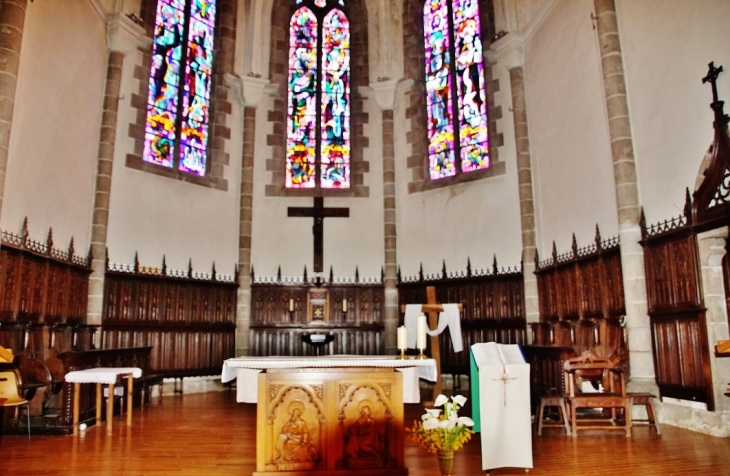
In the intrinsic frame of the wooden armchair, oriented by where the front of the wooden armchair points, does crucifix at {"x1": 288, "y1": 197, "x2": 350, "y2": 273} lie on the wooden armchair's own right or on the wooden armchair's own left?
on the wooden armchair's own right

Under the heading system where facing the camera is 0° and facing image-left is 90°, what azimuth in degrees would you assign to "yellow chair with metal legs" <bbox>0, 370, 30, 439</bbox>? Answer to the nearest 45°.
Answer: approximately 315°

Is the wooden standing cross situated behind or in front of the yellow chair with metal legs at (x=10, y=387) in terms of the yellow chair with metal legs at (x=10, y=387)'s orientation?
in front

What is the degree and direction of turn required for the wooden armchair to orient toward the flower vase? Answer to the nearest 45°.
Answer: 0° — it already faces it

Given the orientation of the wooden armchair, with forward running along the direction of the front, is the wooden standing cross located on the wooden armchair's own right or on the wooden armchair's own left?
on the wooden armchair's own right

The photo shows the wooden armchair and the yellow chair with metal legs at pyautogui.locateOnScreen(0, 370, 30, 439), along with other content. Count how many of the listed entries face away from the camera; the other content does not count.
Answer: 0

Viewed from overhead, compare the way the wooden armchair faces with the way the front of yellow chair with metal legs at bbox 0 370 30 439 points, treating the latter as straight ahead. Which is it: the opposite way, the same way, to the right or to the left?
to the right

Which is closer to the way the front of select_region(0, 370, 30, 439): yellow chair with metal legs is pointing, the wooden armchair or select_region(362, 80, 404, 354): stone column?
the wooden armchair

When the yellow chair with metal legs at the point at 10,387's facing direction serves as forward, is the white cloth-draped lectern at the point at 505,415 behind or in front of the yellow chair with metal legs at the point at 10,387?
in front
